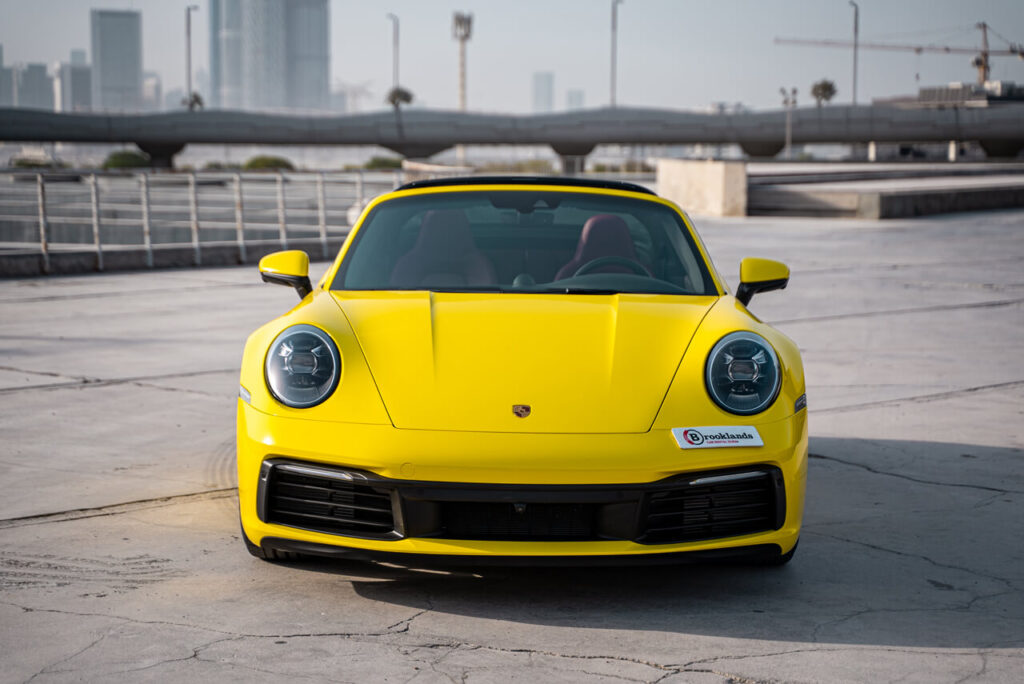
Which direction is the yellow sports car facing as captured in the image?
toward the camera

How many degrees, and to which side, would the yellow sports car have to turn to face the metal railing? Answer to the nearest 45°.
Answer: approximately 180°
